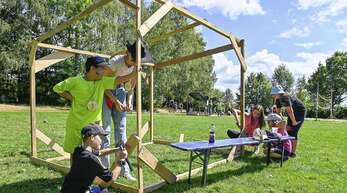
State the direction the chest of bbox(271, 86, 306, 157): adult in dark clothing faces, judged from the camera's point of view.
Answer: to the viewer's left

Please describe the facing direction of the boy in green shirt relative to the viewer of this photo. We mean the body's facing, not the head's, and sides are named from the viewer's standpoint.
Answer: facing the viewer and to the right of the viewer

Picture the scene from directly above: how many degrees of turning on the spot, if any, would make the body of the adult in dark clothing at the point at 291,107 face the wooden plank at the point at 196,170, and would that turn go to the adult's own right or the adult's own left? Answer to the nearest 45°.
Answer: approximately 45° to the adult's own left

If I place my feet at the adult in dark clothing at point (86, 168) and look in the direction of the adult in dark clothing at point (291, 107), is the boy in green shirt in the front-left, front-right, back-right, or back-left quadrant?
front-left

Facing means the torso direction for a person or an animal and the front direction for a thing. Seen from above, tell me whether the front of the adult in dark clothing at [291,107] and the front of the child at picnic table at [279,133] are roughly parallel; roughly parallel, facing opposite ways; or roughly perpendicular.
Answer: roughly parallel

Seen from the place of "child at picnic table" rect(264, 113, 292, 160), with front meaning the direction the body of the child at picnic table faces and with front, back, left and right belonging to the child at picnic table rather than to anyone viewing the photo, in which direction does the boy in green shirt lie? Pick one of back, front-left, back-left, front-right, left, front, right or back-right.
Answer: front-left

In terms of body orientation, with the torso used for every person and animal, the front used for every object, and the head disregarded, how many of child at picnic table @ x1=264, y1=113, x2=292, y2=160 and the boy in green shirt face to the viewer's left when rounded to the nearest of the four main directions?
1

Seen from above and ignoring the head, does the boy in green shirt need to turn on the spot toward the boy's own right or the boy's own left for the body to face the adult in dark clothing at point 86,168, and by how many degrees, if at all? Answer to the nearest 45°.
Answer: approximately 45° to the boy's own right

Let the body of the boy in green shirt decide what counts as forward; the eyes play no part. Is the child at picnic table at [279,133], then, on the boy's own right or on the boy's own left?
on the boy's own left

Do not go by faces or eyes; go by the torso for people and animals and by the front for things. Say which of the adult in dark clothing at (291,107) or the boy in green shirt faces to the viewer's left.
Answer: the adult in dark clothing

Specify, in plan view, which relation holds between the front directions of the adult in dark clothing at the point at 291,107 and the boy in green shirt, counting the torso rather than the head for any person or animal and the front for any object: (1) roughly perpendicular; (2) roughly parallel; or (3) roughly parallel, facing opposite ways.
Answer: roughly parallel, facing opposite ways

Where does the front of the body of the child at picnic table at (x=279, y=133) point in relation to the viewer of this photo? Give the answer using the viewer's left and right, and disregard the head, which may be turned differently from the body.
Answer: facing to the left of the viewer

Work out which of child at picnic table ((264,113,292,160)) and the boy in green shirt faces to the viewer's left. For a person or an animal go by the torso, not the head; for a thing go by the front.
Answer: the child at picnic table
